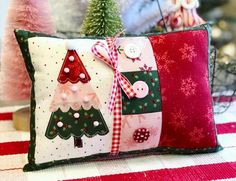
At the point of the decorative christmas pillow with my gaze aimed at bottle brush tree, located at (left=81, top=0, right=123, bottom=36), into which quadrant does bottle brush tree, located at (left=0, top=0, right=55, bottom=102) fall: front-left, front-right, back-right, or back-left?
front-left

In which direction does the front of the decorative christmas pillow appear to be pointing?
toward the camera
